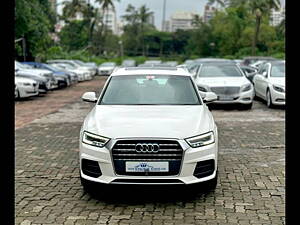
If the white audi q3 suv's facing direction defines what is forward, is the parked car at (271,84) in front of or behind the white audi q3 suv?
behind

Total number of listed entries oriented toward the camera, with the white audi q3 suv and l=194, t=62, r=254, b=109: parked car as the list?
2

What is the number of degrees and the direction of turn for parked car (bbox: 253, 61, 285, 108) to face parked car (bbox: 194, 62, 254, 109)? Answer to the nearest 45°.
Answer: approximately 90° to its right

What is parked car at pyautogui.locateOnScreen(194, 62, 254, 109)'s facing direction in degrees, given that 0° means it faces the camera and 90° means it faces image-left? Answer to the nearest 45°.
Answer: approximately 0°

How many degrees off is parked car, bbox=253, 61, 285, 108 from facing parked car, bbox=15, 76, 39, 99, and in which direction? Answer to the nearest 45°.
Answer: approximately 135° to its right

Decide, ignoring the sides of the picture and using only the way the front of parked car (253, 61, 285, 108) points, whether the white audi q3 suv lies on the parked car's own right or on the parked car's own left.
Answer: on the parked car's own right

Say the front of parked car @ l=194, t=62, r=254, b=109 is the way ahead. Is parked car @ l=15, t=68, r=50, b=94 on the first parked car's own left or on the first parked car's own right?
on the first parked car's own right
